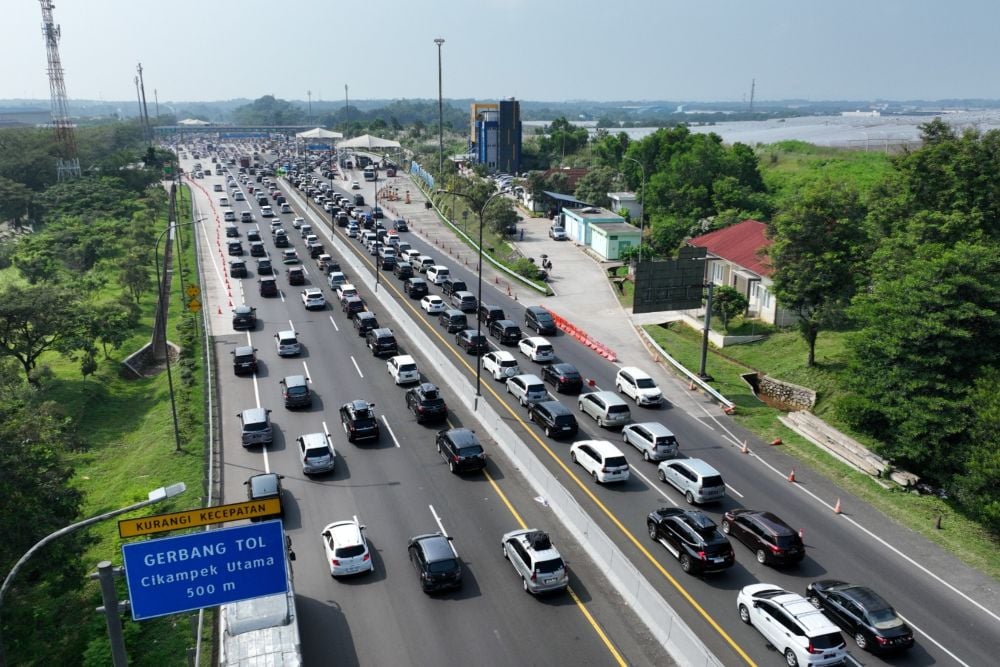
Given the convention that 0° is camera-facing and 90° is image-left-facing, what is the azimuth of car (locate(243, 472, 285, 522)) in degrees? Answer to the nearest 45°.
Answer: approximately 180°

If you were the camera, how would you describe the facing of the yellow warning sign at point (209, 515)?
facing the viewer

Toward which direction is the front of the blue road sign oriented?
toward the camera

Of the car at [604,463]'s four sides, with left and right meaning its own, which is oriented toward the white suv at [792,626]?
back

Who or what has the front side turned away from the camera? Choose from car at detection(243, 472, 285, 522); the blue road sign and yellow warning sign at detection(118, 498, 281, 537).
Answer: the car

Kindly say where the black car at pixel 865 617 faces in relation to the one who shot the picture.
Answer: facing away from the viewer and to the left of the viewer

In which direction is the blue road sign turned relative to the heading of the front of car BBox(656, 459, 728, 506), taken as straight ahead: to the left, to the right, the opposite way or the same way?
the opposite way

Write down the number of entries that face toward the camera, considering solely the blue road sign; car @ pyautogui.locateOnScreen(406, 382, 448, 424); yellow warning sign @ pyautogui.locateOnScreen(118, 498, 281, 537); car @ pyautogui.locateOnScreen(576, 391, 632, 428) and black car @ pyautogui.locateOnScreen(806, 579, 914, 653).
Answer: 2

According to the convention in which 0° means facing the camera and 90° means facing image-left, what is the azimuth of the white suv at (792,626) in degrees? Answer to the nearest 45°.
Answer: approximately 135°

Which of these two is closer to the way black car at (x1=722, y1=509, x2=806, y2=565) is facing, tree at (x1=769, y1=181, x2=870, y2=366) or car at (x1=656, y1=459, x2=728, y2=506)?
the car

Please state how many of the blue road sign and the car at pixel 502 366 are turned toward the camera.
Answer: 1

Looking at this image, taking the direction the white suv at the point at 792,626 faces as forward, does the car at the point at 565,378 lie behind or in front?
in front

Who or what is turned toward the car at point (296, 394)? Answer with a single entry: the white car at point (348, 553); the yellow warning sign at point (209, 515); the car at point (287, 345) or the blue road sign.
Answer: the white car

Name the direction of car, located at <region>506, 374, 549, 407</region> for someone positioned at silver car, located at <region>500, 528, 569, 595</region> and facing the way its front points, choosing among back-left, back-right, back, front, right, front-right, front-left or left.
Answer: front-right

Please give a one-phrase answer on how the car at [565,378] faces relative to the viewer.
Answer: facing away from the viewer and to the left of the viewer

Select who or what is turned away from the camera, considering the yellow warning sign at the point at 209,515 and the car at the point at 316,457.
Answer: the car

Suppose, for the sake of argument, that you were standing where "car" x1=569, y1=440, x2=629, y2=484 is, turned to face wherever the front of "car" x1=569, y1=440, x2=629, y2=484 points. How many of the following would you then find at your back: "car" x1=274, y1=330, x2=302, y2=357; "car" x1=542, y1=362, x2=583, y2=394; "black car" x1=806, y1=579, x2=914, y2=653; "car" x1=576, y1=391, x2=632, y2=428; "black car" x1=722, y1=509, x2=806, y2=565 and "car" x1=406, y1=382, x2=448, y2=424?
2

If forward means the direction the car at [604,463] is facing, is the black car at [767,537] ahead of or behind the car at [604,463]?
behind
